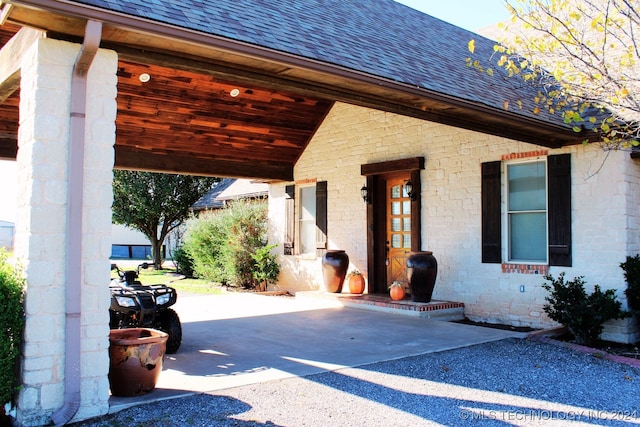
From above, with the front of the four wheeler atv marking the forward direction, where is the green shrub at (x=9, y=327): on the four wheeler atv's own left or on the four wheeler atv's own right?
on the four wheeler atv's own right

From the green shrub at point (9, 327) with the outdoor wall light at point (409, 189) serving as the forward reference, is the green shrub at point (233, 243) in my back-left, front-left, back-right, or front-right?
front-left

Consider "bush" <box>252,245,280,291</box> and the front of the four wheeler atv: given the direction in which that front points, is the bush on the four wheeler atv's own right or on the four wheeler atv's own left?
on the four wheeler atv's own left

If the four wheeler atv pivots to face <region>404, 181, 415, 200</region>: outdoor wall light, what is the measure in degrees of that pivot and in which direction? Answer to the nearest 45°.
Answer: approximately 90° to its left

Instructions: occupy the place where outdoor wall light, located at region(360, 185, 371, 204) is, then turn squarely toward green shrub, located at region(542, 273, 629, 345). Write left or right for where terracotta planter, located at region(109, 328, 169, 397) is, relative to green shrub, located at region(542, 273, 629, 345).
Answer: right

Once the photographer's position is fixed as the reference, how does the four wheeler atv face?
facing the viewer and to the right of the viewer

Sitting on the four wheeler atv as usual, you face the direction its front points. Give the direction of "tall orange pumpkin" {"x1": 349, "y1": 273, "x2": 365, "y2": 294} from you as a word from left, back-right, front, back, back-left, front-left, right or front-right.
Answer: left

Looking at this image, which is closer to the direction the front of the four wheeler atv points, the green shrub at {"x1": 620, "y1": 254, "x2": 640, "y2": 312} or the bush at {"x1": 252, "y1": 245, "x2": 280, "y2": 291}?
the green shrub
